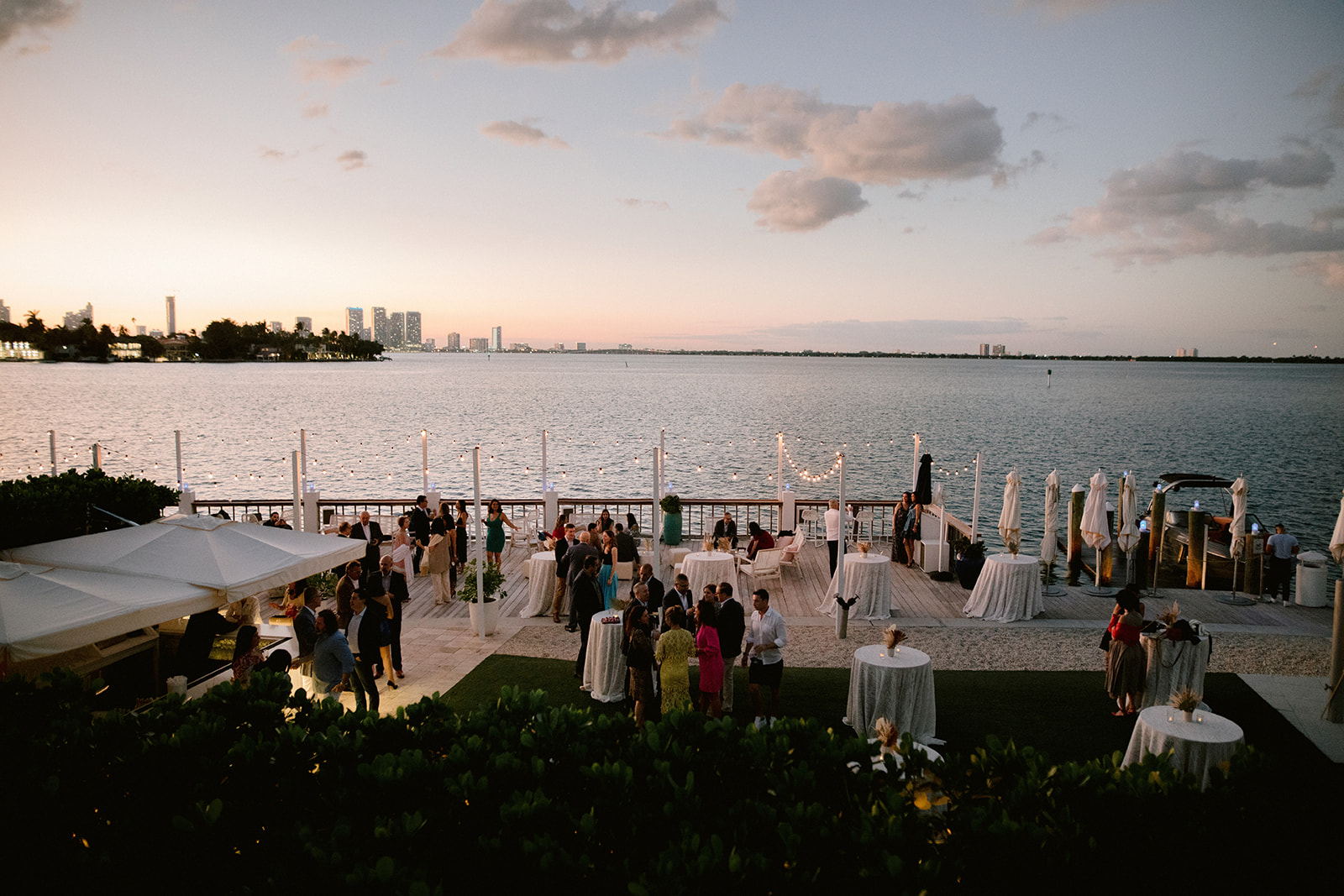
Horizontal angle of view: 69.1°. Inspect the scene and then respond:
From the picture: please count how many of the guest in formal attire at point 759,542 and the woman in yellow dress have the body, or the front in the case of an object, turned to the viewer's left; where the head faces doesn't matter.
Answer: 1

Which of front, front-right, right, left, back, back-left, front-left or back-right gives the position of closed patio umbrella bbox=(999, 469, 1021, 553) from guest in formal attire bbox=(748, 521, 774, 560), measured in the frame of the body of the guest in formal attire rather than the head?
back

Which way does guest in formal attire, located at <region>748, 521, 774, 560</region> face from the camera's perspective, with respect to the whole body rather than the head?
to the viewer's left

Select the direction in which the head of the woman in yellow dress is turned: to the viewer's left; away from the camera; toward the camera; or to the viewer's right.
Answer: away from the camera

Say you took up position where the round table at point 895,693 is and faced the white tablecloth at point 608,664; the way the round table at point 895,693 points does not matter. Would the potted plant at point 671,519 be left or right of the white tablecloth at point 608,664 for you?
right

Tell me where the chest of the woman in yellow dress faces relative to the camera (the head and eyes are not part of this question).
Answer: away from the camera
